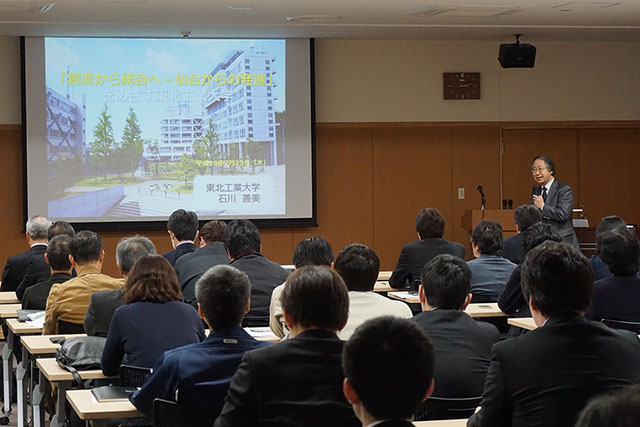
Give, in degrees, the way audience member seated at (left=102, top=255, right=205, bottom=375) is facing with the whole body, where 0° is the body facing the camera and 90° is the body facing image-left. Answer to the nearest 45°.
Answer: approximately 180°

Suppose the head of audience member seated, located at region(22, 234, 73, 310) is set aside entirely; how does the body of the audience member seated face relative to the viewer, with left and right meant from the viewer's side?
facing away from the viewer

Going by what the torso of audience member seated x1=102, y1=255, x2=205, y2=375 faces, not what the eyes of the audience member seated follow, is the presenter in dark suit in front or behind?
in front

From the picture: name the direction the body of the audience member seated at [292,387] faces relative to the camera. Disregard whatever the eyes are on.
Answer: away from the camera

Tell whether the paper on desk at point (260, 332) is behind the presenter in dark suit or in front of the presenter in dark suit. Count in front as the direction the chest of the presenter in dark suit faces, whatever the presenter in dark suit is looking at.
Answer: in front

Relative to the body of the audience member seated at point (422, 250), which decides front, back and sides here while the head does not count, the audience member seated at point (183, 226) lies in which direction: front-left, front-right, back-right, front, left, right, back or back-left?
left

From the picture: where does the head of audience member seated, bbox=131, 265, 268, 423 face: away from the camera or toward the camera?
away from the camera

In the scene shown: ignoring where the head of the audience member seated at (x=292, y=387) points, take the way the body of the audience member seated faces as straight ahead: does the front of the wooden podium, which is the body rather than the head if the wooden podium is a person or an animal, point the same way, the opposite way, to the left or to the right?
the opposite way

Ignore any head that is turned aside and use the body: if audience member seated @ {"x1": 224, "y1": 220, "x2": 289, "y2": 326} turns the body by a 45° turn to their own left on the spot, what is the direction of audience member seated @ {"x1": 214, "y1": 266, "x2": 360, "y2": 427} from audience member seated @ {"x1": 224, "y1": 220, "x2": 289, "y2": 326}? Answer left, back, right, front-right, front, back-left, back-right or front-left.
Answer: back-left

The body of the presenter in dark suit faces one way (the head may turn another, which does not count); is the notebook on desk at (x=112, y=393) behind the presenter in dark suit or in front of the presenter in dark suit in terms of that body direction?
in front

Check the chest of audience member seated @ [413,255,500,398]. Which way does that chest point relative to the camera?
away from the camera

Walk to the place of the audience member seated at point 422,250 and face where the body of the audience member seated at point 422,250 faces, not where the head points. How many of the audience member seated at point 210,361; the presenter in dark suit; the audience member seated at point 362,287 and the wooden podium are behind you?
2

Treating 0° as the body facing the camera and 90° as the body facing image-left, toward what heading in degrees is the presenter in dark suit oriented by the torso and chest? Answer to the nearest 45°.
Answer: approximately 45°

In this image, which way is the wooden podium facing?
toward the camera

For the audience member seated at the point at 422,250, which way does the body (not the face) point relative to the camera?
away from the camera

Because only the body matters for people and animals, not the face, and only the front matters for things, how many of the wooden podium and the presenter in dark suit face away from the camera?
0

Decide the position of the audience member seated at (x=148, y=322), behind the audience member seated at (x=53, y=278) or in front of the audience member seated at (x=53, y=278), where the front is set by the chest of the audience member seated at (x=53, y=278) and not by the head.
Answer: behind

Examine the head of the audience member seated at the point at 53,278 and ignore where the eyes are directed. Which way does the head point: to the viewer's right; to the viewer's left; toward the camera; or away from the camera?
away from the camera
